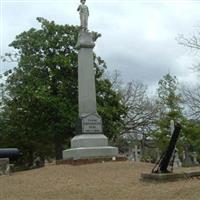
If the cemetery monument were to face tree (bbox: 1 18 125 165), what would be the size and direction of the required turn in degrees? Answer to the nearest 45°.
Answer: approximately 180°

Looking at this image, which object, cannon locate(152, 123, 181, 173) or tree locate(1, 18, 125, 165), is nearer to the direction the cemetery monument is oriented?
the cannon

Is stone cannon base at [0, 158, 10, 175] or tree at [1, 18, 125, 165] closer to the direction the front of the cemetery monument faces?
the stone cannon base

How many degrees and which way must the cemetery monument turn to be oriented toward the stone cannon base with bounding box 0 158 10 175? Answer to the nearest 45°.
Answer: approximately 45° to its right

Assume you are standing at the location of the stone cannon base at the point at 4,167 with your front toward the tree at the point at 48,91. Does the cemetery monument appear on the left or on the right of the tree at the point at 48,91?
right

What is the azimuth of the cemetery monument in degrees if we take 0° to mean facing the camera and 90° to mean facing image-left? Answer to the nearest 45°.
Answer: approximately 0°
